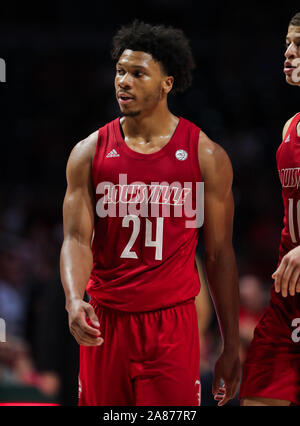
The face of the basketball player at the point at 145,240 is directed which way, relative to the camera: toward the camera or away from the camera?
toward the camera

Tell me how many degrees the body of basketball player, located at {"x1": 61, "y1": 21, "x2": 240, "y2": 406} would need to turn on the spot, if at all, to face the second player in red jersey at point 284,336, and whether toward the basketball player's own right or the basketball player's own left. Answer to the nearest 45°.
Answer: approximately 90° to the basketball player's own left

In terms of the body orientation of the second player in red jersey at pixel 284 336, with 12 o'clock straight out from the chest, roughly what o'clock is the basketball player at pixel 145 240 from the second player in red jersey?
The basketball player is roughly at 1 o'clock from the second player in red jersey.

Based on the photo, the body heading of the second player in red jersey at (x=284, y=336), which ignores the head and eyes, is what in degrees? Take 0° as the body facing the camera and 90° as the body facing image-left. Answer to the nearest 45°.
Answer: approximately 45°

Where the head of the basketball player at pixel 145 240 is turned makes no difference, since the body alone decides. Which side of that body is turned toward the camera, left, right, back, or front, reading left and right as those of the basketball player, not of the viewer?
front

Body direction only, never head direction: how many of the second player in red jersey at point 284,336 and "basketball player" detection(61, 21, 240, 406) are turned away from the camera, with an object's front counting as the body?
0
